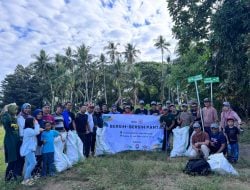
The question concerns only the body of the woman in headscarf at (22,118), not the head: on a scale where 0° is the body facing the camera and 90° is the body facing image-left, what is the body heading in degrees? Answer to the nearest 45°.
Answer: approximately 315°

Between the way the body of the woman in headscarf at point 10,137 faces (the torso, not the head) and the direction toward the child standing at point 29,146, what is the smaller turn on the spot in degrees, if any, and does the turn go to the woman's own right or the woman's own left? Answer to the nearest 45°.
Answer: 0° — they already face them

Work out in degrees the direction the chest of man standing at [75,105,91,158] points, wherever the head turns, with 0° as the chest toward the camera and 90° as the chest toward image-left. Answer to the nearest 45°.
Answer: approximately 315°

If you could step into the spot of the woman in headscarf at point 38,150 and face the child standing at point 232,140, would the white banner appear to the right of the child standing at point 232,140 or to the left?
left

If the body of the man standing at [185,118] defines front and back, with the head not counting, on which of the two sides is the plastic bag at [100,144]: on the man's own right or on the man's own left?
on the man's own right

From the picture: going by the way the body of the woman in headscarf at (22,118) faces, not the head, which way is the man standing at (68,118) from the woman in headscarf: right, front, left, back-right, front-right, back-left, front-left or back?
left

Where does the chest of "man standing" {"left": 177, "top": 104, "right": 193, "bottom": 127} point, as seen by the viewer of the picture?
toward the camera

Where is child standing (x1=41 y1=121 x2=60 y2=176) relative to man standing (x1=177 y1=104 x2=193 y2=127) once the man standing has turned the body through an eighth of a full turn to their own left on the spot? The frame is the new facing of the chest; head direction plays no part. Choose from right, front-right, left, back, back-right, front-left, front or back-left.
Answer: right

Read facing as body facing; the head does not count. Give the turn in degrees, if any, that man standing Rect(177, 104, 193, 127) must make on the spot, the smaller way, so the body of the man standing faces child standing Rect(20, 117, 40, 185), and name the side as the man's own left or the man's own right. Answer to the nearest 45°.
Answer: approximately 45° to the man's own right
